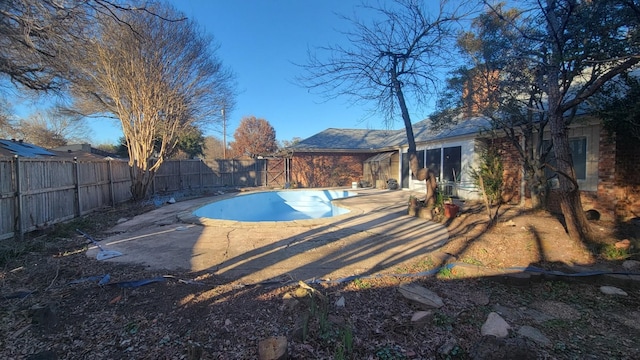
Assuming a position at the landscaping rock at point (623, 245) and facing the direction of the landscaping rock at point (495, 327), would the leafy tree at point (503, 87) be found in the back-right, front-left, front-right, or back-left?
back-right

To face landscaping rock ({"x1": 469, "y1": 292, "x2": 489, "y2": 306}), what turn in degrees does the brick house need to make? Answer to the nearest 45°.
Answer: approximately 135° to its right

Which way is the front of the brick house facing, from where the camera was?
facing away from the viewer and to the right of the viewer

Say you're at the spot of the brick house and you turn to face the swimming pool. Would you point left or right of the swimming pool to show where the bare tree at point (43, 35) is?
left

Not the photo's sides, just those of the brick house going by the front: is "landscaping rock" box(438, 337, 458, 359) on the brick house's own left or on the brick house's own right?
on the brick house's own right

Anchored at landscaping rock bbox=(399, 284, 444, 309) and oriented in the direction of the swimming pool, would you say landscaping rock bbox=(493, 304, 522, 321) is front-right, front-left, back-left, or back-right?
back-right
